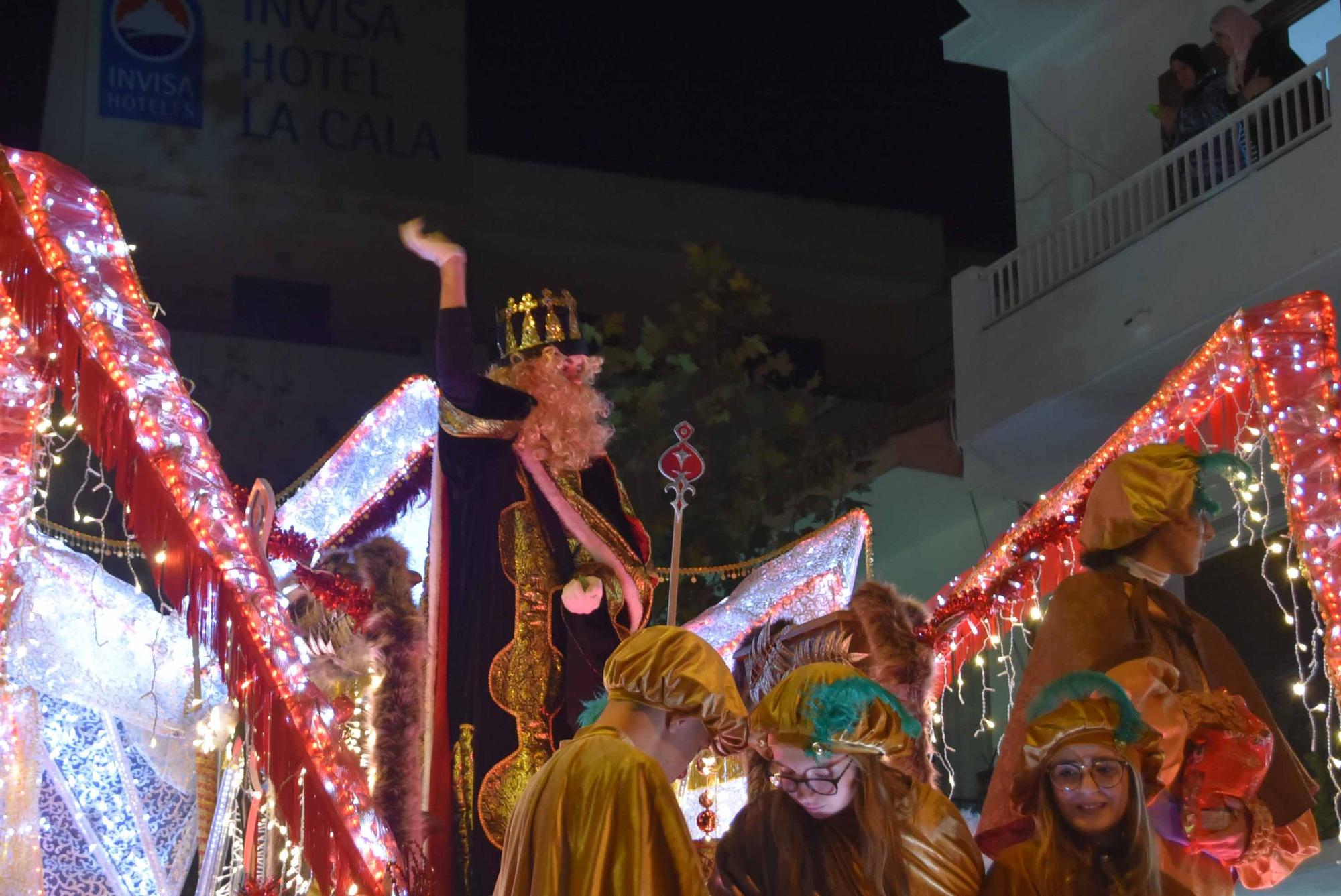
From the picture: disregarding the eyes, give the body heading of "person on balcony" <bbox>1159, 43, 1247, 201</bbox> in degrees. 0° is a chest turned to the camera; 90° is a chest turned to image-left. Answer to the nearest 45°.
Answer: approximately 90°

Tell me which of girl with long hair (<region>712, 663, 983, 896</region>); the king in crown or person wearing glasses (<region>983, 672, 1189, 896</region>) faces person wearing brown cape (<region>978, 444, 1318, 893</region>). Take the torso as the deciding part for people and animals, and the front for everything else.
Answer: the king in crown

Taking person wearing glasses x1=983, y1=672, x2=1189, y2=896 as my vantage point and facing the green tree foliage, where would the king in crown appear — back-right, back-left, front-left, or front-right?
front-left

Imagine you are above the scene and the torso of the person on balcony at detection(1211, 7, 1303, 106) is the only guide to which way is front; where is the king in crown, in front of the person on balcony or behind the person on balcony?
in front

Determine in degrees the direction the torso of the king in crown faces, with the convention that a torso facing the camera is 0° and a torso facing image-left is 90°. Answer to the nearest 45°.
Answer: approximately 315°

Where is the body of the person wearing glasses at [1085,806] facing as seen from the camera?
toward the camera

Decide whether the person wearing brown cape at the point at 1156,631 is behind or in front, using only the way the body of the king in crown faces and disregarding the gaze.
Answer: in front
